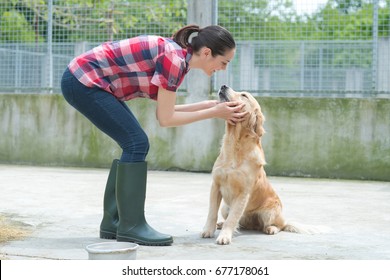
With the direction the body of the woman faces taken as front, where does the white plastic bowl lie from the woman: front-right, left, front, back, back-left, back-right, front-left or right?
right

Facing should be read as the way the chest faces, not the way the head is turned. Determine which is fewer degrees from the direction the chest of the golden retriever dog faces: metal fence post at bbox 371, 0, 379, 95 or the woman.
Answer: the woman

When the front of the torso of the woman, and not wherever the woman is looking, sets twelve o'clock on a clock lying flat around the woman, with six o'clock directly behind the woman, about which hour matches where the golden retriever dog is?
The golden retriever dog is roughly at 11 o'clock from the woman.

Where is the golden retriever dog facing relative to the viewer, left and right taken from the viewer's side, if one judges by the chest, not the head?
facing the viewer and to the left of the viewer

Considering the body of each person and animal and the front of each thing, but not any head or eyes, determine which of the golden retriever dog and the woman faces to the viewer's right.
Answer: the woman

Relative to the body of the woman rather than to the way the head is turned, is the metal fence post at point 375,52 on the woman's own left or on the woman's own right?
on the woman's own left

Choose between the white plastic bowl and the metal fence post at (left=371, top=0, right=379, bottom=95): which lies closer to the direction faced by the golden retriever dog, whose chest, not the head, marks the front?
the white plastic bowl

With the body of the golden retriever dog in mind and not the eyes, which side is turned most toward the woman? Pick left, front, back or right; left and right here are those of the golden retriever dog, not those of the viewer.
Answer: front

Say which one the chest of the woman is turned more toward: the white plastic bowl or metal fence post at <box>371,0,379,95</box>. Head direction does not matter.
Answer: the metal fence post

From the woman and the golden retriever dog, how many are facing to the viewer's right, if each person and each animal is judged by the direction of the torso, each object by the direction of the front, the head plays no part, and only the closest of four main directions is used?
1

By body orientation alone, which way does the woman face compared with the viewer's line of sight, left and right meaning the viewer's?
facing to the right of the viewer

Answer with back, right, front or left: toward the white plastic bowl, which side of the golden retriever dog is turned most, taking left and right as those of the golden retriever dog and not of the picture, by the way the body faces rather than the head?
front

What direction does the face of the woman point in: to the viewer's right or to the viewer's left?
to the viewer's right

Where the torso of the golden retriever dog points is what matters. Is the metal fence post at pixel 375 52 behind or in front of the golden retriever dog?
behind

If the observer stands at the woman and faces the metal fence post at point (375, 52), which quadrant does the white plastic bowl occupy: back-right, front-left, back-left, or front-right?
back-right
